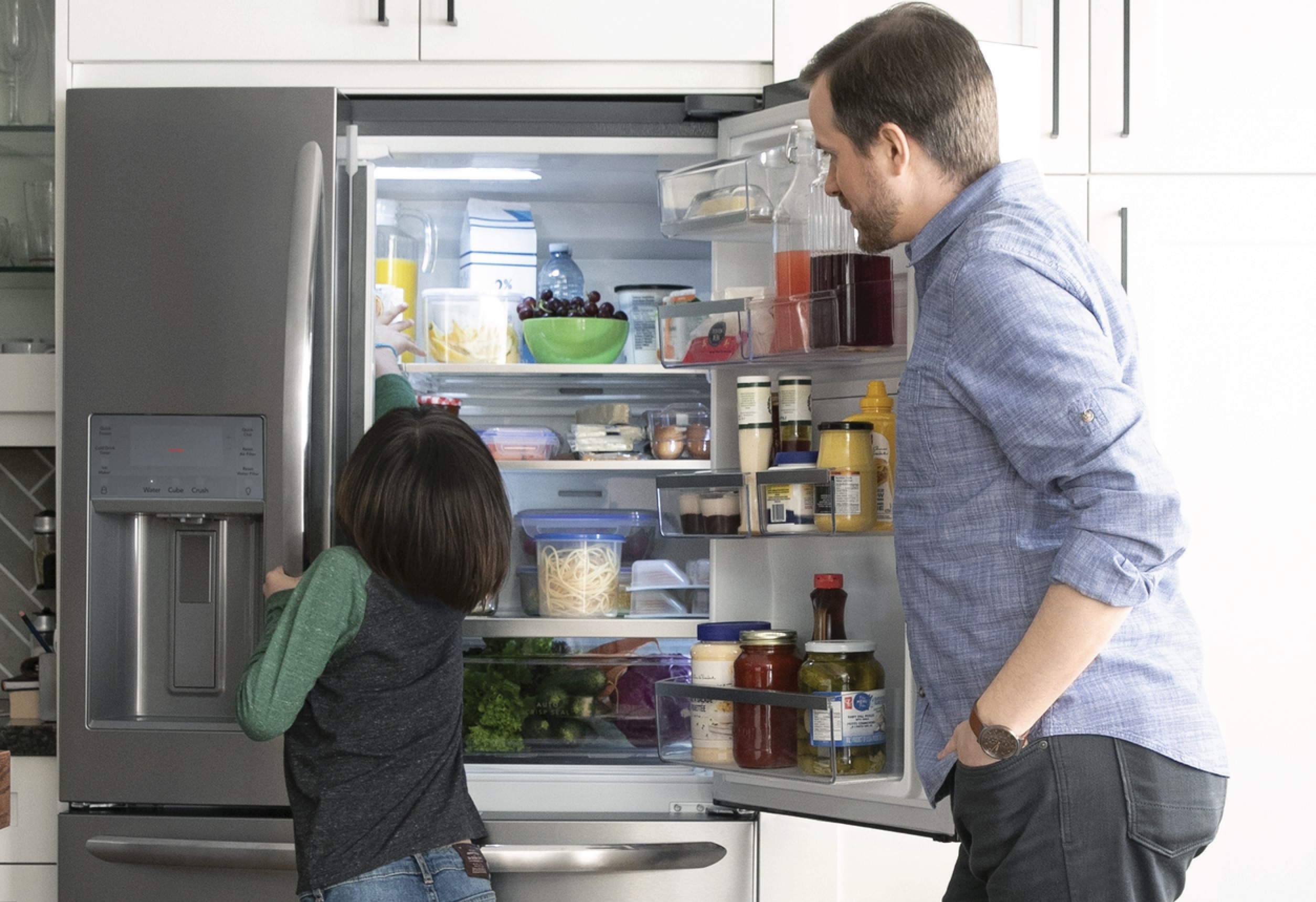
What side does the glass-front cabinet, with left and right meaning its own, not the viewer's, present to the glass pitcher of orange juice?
left

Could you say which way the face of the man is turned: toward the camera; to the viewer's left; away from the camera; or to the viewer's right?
to the viewer's left

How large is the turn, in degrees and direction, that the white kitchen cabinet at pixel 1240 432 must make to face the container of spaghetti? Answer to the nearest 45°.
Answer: approximately 90° to its right

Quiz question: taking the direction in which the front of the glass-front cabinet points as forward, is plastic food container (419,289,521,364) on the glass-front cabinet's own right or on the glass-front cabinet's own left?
on the glass-front cabinet's own left

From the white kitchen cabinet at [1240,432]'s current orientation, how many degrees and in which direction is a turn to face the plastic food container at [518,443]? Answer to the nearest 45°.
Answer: approximately 90° to its right

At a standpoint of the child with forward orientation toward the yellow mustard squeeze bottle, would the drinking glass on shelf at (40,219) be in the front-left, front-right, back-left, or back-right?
back-left

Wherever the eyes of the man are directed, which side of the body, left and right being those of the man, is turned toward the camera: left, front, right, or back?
left

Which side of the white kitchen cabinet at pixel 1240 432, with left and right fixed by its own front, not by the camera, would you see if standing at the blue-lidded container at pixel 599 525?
right
